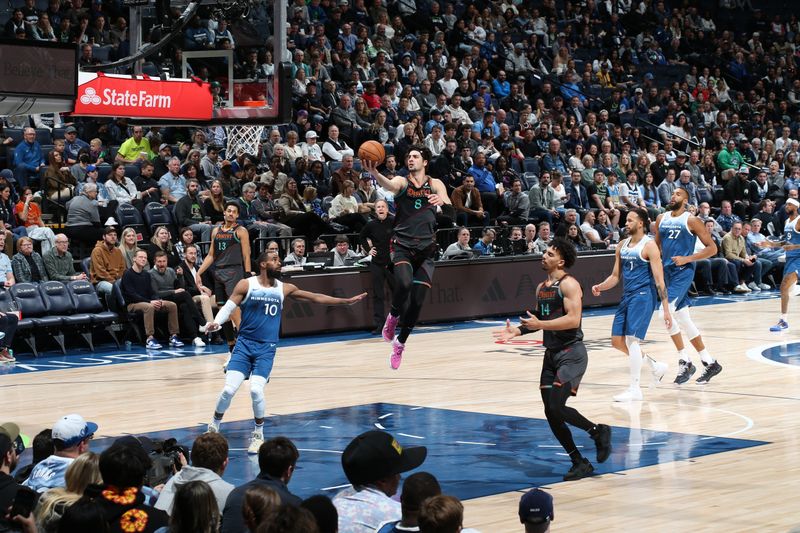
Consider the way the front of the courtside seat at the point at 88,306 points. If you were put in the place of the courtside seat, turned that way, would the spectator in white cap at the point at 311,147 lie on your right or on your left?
on your left

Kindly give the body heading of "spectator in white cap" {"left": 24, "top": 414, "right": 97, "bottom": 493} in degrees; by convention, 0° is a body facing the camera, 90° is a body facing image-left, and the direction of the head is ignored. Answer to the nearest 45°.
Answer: approximately 225°

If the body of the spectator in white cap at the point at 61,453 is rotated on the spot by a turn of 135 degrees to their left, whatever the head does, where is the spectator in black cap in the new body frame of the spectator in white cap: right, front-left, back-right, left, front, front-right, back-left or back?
back-left

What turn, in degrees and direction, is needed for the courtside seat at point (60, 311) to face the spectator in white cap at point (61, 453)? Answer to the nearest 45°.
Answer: approximately 45° to its right

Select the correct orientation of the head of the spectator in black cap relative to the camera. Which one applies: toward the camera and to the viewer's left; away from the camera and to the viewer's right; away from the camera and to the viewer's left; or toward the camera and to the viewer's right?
away from the camera and to the viewer's right

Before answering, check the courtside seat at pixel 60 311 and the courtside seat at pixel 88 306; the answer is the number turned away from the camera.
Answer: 0

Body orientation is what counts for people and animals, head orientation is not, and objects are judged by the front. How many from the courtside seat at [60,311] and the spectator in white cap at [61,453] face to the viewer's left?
0

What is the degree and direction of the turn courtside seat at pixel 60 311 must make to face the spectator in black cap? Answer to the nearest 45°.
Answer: approximately 45° to its right

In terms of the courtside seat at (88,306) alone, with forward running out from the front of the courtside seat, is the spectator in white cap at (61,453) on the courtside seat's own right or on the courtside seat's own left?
on the courtside seat's own right

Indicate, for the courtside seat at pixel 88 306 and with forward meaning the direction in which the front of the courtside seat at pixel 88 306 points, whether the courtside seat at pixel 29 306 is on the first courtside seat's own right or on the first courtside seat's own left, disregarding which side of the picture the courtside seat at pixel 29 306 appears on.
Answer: on the first courtside seat's own right

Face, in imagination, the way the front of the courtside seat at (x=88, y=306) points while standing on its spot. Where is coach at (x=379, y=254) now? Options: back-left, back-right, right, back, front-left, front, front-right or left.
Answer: front-left

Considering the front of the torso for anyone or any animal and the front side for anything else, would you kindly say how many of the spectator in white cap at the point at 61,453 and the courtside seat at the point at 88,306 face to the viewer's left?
0

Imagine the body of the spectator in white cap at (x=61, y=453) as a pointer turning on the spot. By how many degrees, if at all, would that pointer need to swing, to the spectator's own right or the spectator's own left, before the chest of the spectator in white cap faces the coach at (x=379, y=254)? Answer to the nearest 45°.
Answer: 0° — they already face them

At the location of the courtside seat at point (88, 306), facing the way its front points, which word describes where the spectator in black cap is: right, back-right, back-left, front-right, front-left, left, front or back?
front-right

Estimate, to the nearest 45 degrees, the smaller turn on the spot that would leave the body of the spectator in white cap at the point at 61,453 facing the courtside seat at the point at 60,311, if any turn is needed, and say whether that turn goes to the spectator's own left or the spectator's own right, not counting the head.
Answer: approximately 45° to the spectator's own left

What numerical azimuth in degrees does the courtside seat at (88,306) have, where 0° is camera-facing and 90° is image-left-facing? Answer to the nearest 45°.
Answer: approximately 315°

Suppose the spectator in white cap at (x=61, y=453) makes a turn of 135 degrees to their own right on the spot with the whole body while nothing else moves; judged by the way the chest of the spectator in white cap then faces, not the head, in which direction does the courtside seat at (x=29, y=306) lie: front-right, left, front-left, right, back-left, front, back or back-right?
back
